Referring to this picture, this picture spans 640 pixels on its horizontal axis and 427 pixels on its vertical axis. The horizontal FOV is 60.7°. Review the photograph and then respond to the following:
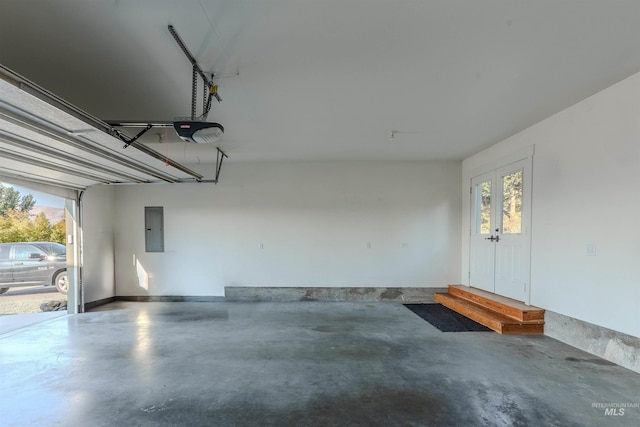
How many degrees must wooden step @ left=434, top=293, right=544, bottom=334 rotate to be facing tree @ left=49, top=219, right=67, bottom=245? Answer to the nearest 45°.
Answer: approximately 45° to its right

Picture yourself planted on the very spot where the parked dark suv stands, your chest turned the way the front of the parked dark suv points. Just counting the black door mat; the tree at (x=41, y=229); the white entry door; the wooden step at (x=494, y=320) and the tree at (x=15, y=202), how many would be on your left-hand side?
2

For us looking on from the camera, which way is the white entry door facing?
facing the viewer and to the left of the viewer

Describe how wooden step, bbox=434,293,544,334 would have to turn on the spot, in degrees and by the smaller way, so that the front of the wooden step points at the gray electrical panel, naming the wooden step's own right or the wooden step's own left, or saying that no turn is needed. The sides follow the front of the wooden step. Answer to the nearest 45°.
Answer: approximately 45° to the wooden step's own right
